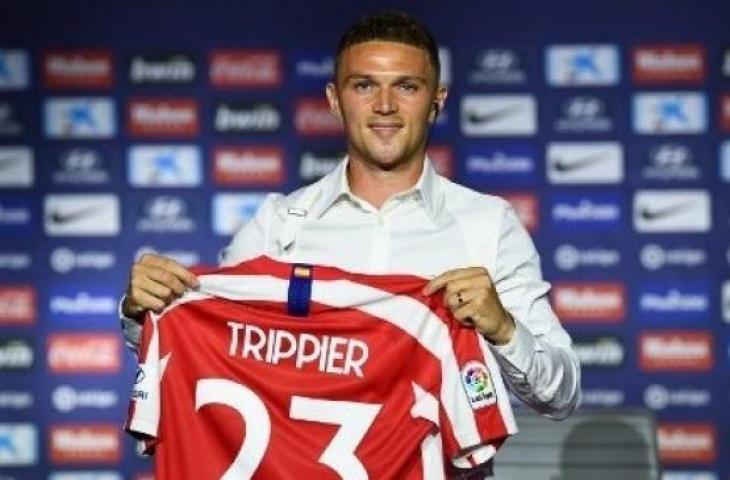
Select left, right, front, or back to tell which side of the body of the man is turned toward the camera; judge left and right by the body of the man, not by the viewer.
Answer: front
